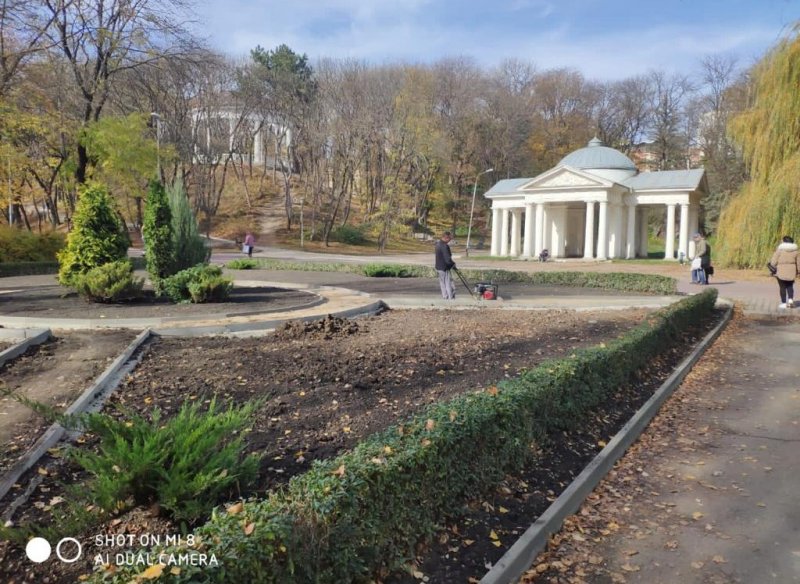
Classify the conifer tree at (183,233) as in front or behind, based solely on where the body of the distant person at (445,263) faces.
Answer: behind

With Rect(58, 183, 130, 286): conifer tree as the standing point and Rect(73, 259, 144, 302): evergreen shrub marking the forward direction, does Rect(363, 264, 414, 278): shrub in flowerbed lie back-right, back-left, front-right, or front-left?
back-left

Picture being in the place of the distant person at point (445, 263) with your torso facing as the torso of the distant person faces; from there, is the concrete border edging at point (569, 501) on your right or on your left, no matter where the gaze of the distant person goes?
on your right

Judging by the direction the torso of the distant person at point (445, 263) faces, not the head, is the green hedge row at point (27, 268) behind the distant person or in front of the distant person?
behind

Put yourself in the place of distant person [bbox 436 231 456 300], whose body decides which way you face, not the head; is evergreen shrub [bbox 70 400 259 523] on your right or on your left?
on your right

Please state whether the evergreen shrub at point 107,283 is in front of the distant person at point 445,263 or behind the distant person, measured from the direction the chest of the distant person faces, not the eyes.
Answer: behind

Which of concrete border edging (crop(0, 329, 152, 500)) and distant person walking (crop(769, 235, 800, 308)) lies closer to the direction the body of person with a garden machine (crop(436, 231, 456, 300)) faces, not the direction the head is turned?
the distant person walking

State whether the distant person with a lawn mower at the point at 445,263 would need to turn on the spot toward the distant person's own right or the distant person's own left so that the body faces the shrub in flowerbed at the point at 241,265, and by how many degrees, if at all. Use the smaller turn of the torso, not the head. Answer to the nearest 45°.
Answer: approximately 135° to the distant person's own left

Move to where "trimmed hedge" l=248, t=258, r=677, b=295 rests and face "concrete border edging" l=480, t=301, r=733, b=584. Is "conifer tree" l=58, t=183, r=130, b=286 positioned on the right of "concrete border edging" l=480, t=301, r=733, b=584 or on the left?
right

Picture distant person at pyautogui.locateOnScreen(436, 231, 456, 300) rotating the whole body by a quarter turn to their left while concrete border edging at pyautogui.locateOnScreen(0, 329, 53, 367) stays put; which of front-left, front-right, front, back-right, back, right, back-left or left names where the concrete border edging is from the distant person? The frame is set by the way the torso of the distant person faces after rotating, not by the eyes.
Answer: back-left

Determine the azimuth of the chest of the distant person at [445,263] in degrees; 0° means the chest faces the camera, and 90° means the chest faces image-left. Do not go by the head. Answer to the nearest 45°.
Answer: approximately 270°

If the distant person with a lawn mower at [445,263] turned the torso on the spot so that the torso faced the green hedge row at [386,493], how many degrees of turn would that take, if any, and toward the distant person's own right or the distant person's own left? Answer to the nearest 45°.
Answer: approximately 90° to the distant person's own right

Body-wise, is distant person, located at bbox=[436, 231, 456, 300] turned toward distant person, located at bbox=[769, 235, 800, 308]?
yes
